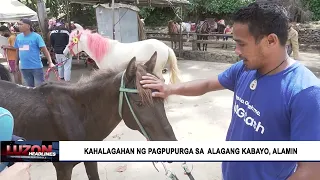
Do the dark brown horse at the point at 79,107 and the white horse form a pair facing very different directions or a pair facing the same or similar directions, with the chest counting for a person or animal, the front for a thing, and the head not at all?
very different directions

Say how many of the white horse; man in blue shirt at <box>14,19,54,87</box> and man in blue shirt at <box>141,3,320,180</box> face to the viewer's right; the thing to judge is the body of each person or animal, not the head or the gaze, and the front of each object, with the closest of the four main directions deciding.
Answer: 0

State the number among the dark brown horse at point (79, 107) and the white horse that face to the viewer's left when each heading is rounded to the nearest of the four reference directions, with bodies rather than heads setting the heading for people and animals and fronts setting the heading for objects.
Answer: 1

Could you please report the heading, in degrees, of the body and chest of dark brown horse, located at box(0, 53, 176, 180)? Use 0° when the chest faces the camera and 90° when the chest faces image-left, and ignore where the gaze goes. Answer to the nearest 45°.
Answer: approximately 270°

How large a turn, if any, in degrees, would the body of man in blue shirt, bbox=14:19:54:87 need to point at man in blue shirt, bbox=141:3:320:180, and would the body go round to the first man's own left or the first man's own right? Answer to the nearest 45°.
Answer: approximately 45° to the first man's own left

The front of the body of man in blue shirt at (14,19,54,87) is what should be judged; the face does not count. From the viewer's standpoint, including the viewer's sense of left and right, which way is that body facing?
facing the viewer and to the left of the viewer

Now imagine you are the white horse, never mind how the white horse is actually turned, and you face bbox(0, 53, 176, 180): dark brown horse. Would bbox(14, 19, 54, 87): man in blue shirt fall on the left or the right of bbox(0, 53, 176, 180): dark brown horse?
right

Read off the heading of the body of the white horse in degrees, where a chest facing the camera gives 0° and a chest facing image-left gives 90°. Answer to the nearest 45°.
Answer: approximately 90°

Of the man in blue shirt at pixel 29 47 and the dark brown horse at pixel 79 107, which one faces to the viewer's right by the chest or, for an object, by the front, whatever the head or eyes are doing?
the dark brown horse

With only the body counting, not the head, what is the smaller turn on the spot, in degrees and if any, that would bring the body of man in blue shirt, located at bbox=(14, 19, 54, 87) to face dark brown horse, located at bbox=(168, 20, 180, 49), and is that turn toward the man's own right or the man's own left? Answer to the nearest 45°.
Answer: approximately 180°

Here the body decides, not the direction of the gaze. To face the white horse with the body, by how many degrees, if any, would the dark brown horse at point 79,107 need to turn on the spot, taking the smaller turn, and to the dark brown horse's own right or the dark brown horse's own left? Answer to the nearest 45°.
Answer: approximately 90° to the dark brown horse's own left

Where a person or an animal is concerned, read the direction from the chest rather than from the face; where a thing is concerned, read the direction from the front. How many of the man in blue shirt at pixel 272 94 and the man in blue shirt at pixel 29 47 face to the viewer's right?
0

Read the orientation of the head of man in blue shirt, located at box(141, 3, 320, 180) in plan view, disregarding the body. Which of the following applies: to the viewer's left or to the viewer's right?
to the viewer's left
